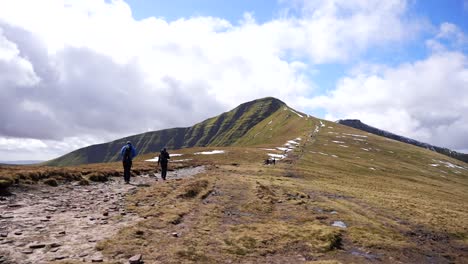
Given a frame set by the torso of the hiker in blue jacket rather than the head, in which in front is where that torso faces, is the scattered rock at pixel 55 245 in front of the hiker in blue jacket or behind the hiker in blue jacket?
behind

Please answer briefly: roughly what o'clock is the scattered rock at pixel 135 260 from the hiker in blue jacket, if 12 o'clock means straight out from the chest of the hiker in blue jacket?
The scattered rock is roughly at 6 o'clock from the hiker in blue jacket.

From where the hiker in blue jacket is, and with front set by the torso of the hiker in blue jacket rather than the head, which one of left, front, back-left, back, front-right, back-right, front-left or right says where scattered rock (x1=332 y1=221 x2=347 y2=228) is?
back-right

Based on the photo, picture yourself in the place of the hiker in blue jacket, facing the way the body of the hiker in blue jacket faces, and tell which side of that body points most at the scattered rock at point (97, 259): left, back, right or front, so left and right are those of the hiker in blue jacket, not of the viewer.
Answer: back

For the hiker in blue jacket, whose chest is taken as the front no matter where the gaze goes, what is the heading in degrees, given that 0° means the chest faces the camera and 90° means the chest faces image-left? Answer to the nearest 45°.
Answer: approximately 180°

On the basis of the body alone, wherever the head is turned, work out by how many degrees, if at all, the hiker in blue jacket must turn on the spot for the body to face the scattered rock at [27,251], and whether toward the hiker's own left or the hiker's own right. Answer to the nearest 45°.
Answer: approximately 180°
